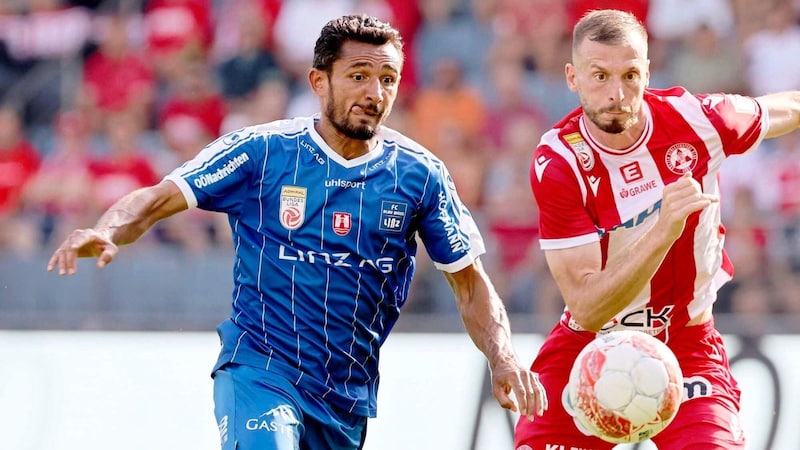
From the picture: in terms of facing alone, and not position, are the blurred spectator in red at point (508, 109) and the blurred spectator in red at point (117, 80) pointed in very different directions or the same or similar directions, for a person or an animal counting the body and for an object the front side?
same or similar directions

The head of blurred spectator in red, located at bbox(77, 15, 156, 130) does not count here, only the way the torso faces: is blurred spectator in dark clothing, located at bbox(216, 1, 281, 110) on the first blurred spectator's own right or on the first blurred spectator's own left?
on the first blurred spectator's own left

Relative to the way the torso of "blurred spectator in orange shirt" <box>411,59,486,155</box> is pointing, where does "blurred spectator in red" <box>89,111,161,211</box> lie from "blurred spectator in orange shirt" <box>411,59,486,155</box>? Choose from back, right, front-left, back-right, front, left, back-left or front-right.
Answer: right

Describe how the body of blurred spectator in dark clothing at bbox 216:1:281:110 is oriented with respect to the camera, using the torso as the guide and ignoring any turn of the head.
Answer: toward the camera

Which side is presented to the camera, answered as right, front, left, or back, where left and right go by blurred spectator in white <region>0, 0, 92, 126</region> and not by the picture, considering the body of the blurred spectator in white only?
front

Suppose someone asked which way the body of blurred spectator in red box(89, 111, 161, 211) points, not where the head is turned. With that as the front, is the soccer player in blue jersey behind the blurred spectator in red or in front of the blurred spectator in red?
in front

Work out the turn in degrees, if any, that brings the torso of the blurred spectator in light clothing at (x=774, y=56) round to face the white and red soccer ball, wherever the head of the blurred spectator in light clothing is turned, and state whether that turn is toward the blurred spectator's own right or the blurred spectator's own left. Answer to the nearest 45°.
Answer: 0° — they already face it

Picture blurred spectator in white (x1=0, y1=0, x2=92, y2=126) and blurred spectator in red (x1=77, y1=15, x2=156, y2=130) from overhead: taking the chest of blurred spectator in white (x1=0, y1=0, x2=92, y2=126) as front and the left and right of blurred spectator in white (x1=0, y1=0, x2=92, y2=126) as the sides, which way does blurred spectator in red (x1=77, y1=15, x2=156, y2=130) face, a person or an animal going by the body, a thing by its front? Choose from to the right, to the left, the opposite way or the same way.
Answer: the same way

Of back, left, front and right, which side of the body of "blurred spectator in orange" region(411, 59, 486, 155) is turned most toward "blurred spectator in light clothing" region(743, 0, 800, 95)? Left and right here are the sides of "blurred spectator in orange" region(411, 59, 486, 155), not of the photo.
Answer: left

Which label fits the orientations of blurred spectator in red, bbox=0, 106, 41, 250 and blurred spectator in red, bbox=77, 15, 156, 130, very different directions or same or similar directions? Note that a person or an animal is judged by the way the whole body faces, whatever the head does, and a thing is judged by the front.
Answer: same or similar directions

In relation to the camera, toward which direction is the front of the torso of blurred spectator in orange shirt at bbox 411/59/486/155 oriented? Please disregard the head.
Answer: toward the camera

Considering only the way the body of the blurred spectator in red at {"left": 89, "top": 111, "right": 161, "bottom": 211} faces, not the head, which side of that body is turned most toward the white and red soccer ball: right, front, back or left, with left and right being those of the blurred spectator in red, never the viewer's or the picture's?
front

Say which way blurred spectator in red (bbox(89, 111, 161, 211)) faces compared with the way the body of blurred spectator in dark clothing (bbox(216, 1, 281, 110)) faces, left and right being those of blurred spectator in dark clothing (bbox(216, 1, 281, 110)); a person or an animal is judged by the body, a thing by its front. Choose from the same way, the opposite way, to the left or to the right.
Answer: the same way

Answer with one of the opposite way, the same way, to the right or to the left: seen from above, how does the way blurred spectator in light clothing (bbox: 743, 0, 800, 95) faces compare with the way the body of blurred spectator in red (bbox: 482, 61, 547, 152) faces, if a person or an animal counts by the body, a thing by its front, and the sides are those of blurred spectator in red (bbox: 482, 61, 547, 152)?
the same way

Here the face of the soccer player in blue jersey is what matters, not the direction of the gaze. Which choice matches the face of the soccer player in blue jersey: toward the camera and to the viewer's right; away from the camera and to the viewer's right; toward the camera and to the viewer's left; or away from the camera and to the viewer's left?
toward the camera and to the viewer's right

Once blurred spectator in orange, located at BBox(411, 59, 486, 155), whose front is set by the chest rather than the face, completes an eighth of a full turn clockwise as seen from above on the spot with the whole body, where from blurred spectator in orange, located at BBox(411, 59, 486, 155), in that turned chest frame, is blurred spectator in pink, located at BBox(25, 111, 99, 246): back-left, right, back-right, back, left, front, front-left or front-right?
front-right

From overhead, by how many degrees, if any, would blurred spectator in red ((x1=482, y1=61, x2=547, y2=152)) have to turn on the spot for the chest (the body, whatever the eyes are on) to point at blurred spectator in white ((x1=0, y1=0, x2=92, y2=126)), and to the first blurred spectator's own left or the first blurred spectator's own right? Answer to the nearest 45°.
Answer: approximately 90° to the first blurred spectator's own right

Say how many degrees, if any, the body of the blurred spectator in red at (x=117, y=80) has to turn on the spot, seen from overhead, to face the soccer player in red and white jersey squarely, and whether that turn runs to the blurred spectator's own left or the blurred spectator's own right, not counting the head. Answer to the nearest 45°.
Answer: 0° — they already face them
